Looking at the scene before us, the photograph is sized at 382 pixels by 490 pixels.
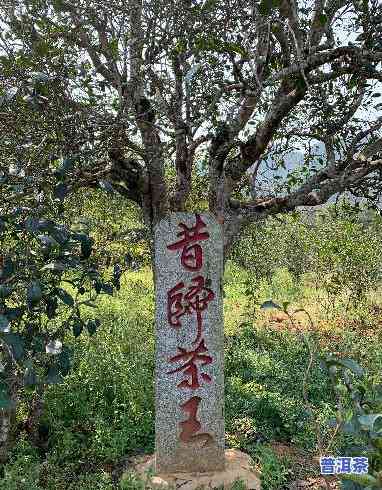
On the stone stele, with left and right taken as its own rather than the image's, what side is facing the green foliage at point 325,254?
back

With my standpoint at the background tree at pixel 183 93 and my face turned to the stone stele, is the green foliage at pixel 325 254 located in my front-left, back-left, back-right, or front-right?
back-left

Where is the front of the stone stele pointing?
toward the camera
